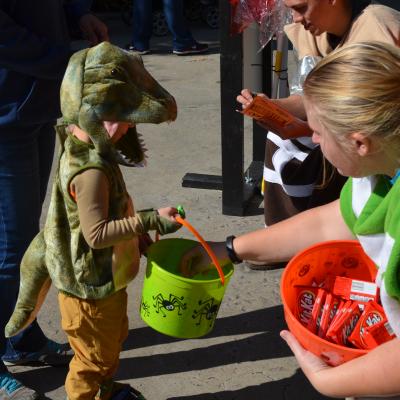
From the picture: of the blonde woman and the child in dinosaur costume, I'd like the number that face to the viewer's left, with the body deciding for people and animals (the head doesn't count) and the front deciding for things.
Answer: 1

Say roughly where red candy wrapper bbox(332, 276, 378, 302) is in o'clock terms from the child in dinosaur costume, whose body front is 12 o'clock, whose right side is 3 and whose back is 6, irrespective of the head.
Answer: The red candy wrapper is roughly at 1 o'clock from the child in dinosaur costume.

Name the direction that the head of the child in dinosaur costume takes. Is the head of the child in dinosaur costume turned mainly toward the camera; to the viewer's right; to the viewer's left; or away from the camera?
to the viewer's right

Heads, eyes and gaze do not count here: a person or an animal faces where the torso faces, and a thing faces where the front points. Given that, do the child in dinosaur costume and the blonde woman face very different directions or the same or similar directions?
very different directions

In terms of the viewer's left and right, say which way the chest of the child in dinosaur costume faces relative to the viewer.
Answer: facing to the right of the viewer

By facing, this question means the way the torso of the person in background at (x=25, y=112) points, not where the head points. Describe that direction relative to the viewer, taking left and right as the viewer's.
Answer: facing to the right of the viewer

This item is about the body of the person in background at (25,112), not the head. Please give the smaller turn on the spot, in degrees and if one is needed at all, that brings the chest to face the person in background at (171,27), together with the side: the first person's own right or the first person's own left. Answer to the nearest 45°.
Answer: approximately 90° to the first person's own left

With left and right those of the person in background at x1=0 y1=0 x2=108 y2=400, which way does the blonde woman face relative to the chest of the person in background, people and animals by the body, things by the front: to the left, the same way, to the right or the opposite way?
the opposite way

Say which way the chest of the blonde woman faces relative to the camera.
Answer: to the viewer's left

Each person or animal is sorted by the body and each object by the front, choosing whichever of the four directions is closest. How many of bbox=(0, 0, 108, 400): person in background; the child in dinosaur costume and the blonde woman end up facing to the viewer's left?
1

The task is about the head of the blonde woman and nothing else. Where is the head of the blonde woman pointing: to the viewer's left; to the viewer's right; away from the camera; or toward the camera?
to the viewer's left
